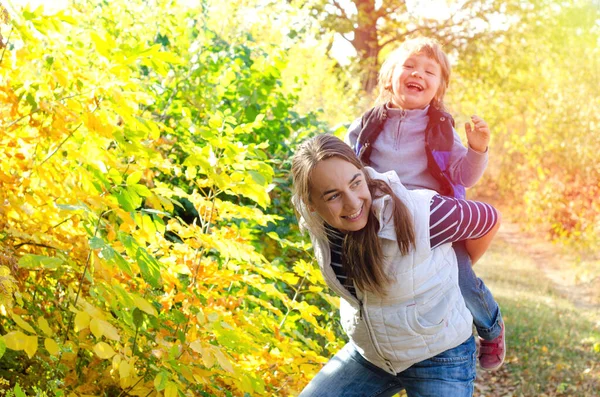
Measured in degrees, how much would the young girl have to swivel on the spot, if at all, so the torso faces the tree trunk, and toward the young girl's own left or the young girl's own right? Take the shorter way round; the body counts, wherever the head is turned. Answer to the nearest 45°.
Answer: approximately 180°

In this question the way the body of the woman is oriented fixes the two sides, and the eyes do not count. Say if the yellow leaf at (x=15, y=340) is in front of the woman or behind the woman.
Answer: in front

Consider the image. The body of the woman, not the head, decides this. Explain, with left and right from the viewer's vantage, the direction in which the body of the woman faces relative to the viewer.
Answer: facing the viewer and to the left of the viewer

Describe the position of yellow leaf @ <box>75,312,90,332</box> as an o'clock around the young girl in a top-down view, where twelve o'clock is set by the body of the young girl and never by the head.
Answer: The yellow leaf is roughly at 3 o'clock from the young girl.

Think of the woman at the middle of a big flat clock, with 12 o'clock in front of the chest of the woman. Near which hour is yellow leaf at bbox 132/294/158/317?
The yellow leaf is roughly at 1 o'clock from the woman.

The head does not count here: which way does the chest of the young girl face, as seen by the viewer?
toward the camera

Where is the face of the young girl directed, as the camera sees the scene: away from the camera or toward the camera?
toward the camera

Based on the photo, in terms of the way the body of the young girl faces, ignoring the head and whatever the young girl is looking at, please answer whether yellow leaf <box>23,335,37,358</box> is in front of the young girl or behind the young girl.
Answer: in front

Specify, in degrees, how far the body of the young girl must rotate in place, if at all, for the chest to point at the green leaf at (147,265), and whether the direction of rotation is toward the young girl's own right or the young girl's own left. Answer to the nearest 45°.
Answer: approximately 45° to the young girl's own right

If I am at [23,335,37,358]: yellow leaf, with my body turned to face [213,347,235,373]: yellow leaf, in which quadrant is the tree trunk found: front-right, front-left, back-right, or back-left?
front-left
